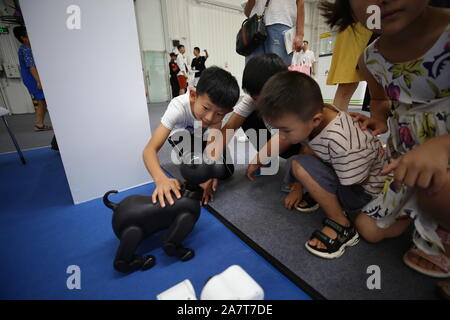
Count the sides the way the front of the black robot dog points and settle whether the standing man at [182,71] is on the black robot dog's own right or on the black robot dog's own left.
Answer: on the black robot dog's own left

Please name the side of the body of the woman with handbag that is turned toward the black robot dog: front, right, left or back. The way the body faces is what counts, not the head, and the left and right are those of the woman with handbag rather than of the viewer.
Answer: front

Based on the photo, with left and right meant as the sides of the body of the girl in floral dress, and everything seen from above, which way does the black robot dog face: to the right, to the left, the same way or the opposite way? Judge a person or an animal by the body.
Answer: the opposite way

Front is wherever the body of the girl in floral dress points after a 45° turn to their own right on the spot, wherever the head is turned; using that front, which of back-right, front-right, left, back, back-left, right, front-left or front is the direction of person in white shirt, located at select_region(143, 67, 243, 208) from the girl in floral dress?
front

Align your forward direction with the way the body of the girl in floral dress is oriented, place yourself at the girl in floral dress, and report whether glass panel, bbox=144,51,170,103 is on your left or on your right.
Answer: on your right

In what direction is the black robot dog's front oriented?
to the viewer's right

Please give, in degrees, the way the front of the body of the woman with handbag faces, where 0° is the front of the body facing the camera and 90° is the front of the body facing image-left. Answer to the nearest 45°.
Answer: approximately 0°
